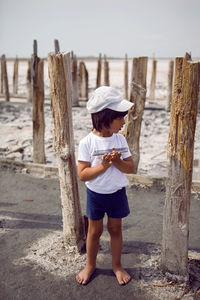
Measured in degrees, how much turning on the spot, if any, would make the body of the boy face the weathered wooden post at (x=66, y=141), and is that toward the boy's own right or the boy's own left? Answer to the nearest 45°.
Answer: approximately 135° to the boy's own right

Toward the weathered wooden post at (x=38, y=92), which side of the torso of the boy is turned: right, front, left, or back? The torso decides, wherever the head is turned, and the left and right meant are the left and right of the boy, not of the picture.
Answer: back

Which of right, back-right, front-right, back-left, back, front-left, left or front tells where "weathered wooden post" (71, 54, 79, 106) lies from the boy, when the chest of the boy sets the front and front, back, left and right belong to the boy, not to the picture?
back

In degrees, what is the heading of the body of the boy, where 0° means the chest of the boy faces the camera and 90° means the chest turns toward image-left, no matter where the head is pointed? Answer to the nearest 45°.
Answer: approximately 0°

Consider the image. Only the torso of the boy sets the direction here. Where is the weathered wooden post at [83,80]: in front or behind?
behind

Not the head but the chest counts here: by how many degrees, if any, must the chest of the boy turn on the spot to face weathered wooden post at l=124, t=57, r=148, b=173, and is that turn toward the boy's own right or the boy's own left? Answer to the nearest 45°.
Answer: approximately 180°

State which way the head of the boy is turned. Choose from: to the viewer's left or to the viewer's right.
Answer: to the viewer's right

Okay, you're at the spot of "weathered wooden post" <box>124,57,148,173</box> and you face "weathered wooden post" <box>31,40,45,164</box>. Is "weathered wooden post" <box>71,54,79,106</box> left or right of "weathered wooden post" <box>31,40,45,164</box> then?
right
